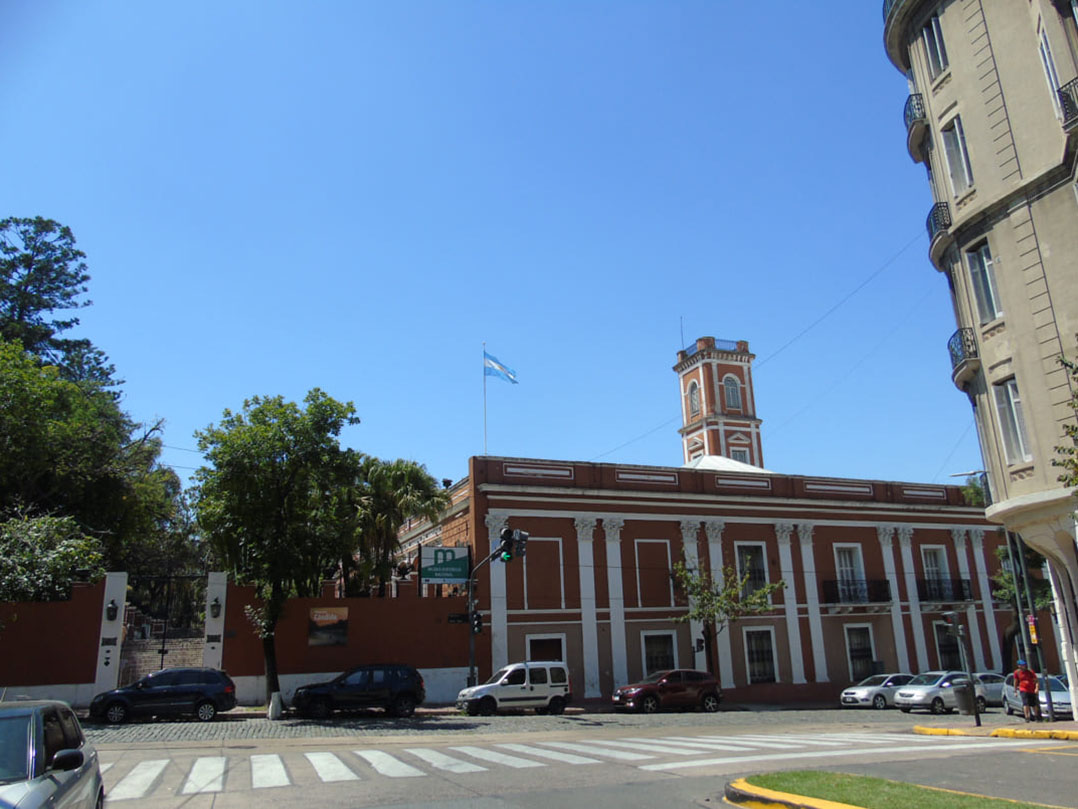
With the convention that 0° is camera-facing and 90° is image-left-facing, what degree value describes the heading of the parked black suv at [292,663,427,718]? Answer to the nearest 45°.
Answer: approximately 90°

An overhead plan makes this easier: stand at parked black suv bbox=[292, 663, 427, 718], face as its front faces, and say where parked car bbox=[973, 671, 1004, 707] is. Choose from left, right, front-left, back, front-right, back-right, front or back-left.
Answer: back

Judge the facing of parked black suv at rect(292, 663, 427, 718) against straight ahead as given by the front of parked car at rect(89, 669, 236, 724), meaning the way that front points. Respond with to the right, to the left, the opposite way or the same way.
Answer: the same way

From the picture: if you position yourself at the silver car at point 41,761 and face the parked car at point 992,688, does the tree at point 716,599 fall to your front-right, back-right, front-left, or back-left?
front-left

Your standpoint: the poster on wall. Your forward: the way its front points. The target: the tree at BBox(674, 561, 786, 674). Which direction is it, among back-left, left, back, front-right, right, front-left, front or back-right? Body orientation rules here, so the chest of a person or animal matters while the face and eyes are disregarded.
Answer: left

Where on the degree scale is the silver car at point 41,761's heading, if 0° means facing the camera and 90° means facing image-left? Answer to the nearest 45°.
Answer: approximately 45°

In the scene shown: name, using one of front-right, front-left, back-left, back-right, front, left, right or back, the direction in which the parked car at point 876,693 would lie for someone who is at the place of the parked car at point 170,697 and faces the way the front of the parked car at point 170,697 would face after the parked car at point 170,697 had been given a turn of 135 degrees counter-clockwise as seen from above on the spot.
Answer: front-left

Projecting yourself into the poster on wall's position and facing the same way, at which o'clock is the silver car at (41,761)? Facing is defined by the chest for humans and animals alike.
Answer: The silver car is roughly at 12 o'clock from the poster on wall.

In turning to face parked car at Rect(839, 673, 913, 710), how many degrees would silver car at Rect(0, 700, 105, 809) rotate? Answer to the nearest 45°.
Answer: approximately 180°

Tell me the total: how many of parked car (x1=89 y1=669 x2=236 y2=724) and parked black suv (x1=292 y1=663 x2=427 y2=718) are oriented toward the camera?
0

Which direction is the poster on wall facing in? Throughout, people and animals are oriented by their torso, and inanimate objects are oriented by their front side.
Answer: toward the camera

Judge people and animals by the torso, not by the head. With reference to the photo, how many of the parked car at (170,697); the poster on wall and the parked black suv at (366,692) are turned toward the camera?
1

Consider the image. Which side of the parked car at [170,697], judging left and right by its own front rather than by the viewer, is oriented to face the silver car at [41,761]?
left

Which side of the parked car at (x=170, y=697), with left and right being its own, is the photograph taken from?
left

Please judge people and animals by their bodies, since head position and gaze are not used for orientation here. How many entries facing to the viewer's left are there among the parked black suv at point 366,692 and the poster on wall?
1

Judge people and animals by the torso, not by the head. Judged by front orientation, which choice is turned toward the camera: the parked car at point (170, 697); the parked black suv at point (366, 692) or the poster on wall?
the poster on wall

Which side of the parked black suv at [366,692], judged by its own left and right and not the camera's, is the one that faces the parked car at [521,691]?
back
